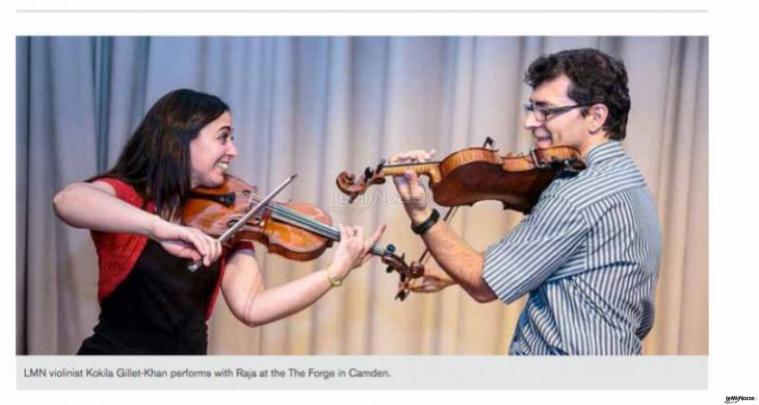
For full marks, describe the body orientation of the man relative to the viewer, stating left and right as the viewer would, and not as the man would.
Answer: facing to the left of the viewer

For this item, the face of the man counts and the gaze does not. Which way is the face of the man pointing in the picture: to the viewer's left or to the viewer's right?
to the viewer's left

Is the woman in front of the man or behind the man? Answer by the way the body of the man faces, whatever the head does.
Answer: in front
